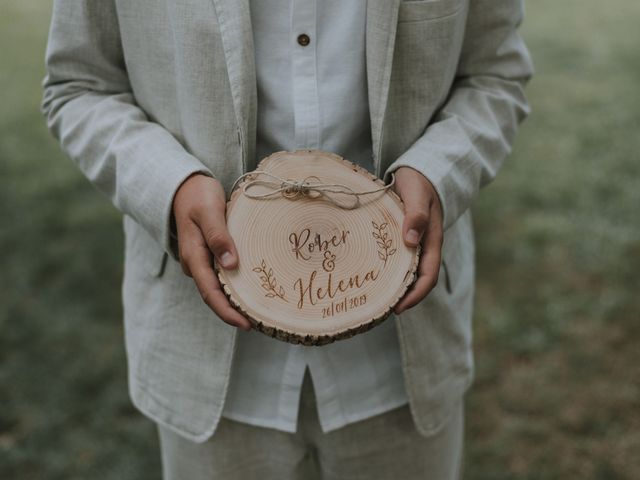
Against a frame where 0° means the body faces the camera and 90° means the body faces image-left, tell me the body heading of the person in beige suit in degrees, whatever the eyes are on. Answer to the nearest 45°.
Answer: approximately 0°
